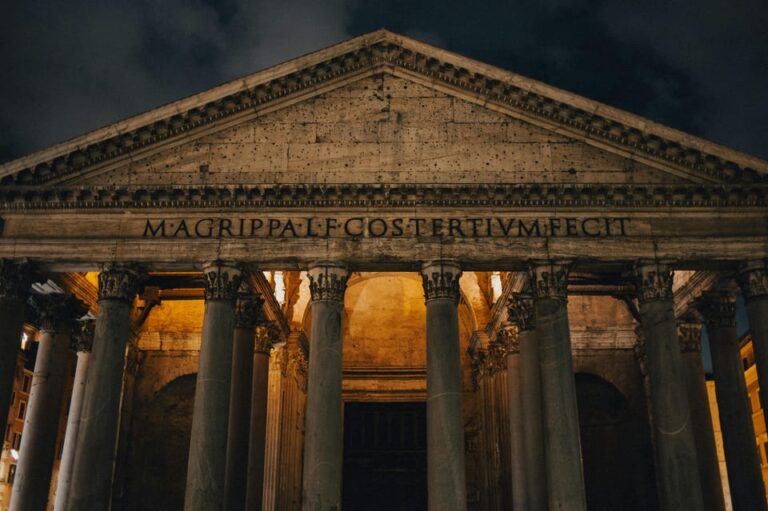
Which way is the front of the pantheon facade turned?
toward the camera
